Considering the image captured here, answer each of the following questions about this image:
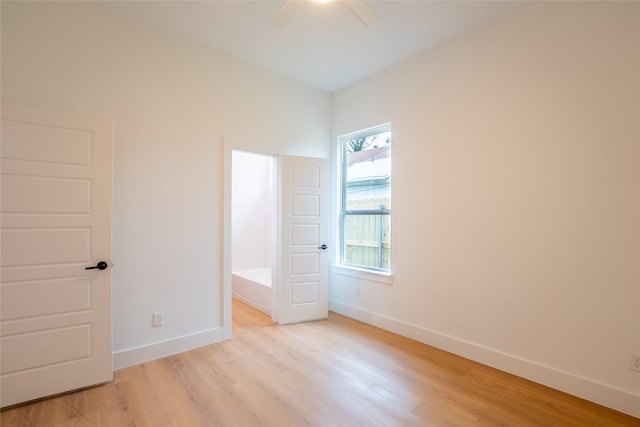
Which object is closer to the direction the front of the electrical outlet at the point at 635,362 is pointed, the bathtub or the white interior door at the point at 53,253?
the white interior door

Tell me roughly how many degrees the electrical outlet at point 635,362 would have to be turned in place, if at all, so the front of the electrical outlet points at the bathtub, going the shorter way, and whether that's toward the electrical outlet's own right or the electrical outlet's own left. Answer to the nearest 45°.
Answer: approximately 90° to the electrical outlet's own right

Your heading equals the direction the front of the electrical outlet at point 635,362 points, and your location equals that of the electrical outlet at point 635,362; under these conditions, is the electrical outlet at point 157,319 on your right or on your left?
on your right

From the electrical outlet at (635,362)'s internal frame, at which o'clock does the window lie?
The window is roughly at 3 o'clock from the electrical outlet.

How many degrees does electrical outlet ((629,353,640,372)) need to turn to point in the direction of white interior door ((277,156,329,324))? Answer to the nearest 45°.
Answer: approximately 90° to its right
